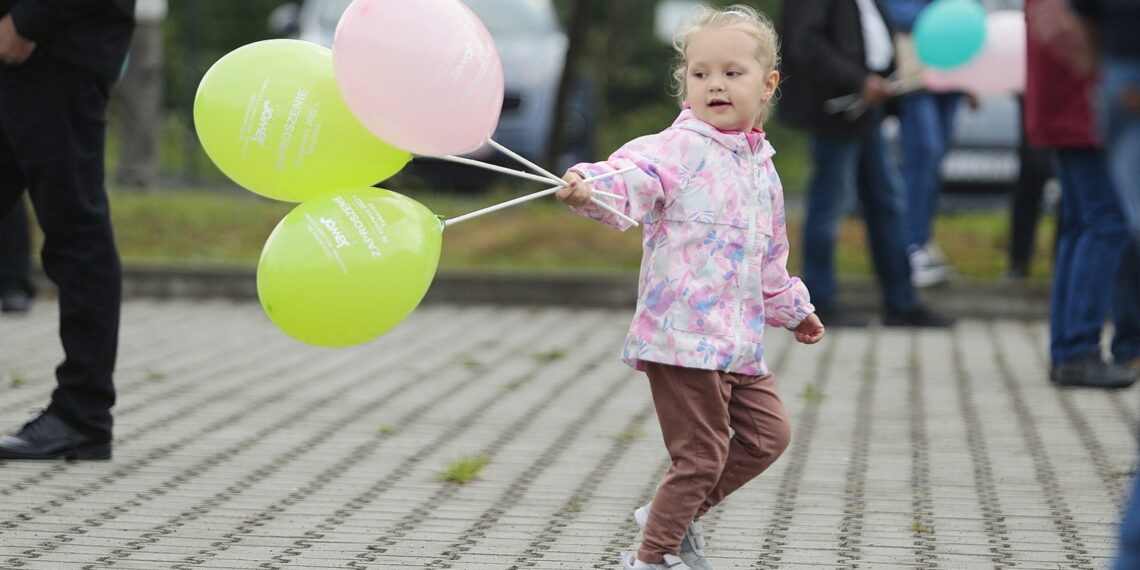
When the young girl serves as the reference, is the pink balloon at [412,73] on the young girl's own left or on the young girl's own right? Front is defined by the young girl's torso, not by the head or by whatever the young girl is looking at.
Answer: on the young girl's own right

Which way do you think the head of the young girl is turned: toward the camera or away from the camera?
toward the camera
